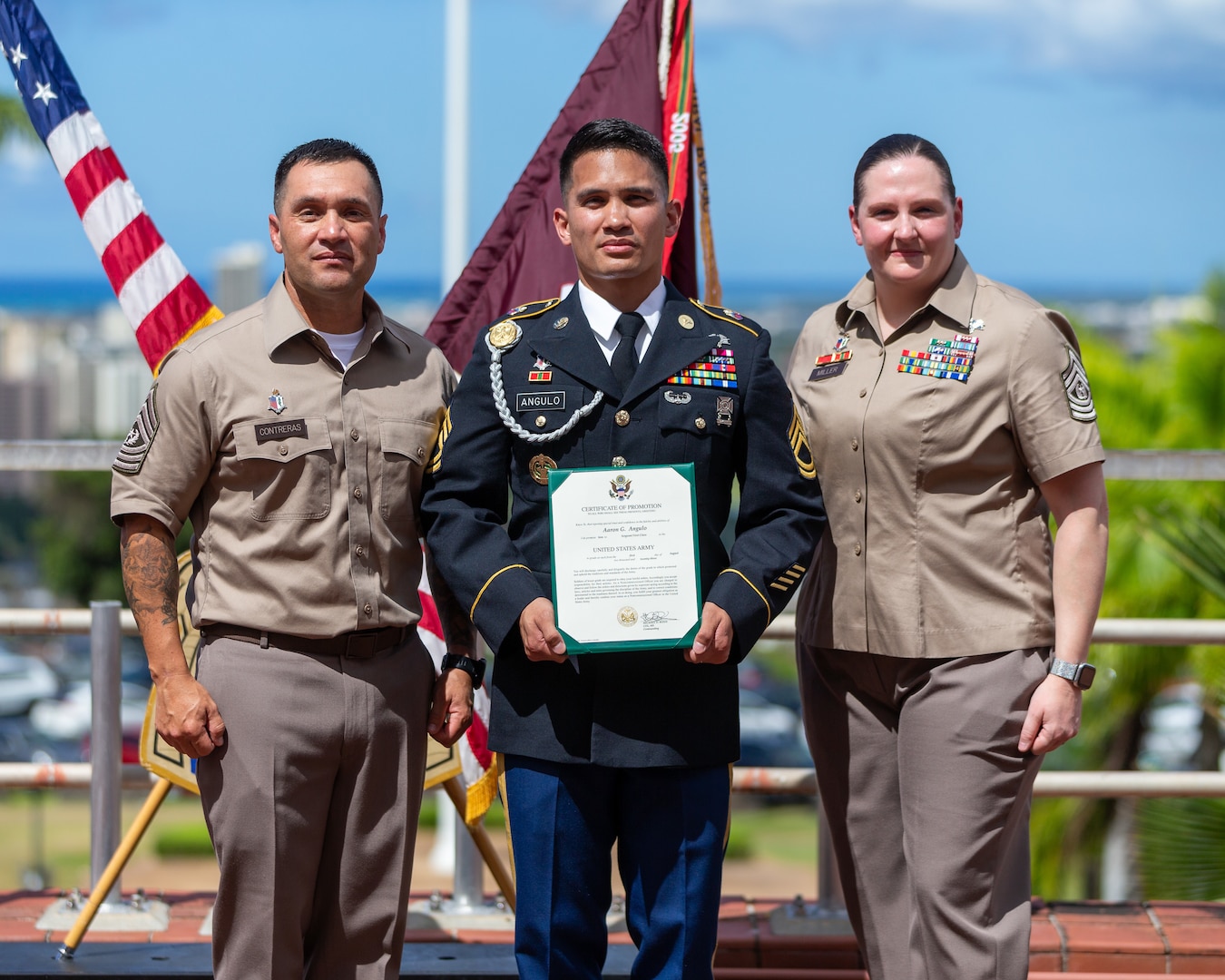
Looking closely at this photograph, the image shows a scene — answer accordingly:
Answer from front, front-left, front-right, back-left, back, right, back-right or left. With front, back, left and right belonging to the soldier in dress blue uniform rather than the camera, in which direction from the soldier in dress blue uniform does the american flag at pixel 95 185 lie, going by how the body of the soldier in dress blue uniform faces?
back-right

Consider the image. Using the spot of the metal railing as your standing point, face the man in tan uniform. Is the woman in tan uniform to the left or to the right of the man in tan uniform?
left

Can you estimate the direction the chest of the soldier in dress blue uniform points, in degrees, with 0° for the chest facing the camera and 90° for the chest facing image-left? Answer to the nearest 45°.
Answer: approximately 0°

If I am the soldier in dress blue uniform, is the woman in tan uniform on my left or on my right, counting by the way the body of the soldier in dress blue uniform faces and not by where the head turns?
on my left

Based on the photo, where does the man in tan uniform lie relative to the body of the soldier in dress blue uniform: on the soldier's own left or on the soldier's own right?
on the soldier's own right

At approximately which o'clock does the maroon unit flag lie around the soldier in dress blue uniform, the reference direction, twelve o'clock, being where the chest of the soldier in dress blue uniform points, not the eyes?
The maroon unit flag is roughly at 6 o'clock from the soldier in dress blue uniform.

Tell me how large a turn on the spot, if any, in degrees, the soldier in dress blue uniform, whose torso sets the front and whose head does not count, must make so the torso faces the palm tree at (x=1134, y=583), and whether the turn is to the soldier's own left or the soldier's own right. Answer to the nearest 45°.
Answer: approximately 135° to the soldier's own left
